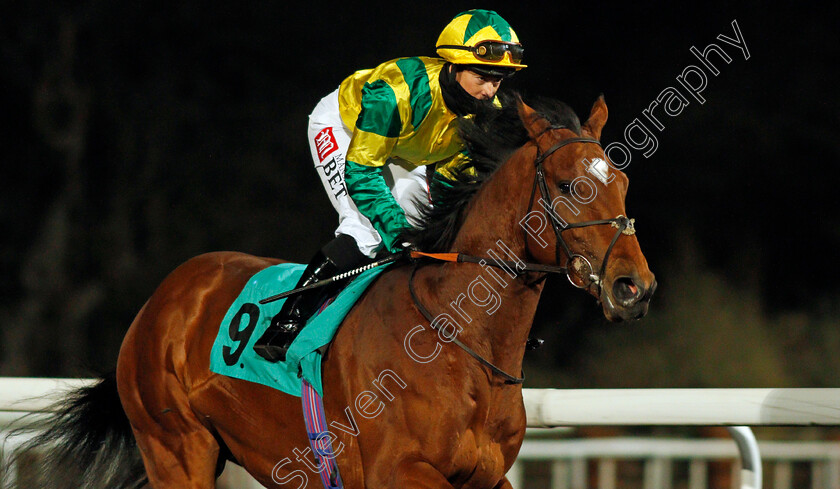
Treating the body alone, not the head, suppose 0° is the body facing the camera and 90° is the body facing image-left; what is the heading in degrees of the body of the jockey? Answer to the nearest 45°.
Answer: approximately 315°
